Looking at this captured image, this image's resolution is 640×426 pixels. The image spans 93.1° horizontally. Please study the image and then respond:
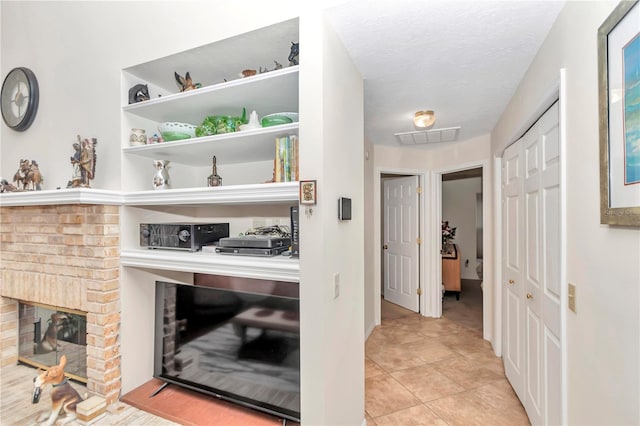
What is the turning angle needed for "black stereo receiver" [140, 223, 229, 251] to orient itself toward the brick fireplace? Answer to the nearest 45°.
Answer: approximately 90° to its right

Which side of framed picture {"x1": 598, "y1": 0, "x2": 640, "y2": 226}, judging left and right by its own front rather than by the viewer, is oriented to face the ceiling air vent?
right

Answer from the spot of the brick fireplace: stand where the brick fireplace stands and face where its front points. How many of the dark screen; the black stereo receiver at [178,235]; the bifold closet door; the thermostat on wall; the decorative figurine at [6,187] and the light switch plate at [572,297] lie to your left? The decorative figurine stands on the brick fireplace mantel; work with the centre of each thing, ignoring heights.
5

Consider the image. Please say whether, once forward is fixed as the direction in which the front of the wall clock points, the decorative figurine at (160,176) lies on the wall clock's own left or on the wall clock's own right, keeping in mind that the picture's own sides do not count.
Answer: on the wall clock's own left

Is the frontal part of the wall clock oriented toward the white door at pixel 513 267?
no

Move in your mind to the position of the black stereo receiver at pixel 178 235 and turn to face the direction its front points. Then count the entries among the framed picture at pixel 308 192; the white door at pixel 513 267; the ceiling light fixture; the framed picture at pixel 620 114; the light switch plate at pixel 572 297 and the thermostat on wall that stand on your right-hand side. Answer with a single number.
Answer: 0

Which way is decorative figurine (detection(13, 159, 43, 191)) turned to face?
toward the camera

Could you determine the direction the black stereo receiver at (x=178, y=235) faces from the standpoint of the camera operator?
facing the viewer and to the left of the viewer

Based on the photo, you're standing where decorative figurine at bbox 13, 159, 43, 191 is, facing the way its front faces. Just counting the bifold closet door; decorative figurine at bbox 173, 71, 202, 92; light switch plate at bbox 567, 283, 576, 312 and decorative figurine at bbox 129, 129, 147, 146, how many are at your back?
0

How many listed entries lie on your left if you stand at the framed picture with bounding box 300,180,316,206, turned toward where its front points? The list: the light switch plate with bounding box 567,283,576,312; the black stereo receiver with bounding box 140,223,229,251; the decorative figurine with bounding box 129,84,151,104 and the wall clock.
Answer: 1

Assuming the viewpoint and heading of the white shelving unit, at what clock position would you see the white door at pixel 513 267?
The white door is roughly at 8 o'clock from the white shelving unit.

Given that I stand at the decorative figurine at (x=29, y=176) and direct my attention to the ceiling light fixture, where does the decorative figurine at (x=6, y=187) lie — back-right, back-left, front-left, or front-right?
back-left

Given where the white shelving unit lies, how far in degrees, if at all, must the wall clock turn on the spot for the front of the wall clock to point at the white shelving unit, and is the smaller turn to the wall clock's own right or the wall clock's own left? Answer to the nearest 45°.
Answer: approximately 90° to the wall clock's own left

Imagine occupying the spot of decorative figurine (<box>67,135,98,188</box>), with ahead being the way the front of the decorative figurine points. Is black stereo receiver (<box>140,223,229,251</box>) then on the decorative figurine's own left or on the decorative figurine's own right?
on the decorative figurine's own left

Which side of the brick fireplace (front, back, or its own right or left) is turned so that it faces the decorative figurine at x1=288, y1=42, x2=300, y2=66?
left

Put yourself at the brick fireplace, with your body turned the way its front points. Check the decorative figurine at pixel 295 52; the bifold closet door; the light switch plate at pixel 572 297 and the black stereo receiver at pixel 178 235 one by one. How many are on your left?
4

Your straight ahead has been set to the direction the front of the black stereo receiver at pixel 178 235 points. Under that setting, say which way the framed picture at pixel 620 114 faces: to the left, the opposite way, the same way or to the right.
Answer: to the right

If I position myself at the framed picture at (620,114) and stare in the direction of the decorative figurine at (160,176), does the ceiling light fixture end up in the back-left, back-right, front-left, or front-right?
front-right
